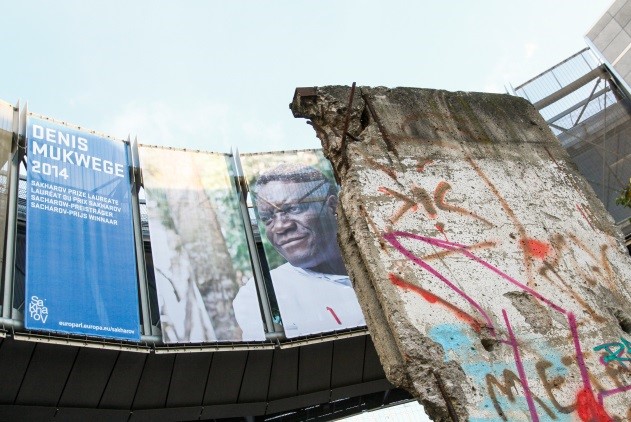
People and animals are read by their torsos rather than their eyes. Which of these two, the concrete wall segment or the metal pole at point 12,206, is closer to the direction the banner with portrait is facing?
the concrete wall segment

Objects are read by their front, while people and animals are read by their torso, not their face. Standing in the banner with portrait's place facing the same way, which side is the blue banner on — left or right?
on its right

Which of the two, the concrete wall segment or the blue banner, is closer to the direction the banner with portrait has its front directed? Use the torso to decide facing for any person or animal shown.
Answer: the concrete wall segment

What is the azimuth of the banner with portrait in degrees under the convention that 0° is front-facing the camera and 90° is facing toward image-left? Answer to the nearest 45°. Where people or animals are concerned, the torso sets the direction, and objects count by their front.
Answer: approximately 0°

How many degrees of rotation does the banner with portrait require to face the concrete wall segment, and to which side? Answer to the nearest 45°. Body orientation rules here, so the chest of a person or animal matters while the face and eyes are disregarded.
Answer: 0° — it already faces it
